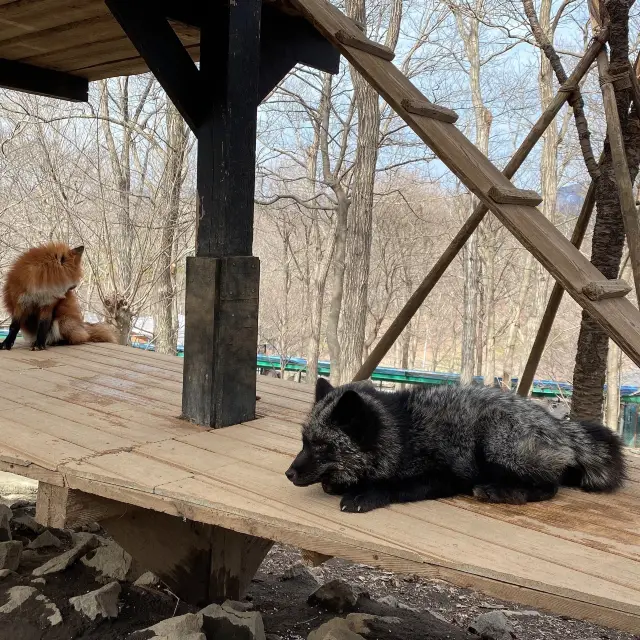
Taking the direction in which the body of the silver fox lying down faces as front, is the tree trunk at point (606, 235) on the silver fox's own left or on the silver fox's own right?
on the silver fox's own right

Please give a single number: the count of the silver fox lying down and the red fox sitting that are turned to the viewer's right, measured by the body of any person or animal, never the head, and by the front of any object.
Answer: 0

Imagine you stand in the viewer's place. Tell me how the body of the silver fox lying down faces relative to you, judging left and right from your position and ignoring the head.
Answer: facing to the left of the viewer

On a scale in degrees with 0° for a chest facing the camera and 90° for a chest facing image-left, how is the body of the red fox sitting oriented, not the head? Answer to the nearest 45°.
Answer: approximately 45°

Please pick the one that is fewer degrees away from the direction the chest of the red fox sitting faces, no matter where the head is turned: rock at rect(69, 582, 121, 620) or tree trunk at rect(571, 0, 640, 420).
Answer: the rock

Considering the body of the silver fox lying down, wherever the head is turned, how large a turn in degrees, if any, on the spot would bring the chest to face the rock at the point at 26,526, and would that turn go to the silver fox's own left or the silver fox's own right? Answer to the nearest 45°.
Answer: approximately 45° to the silver fox's own right
